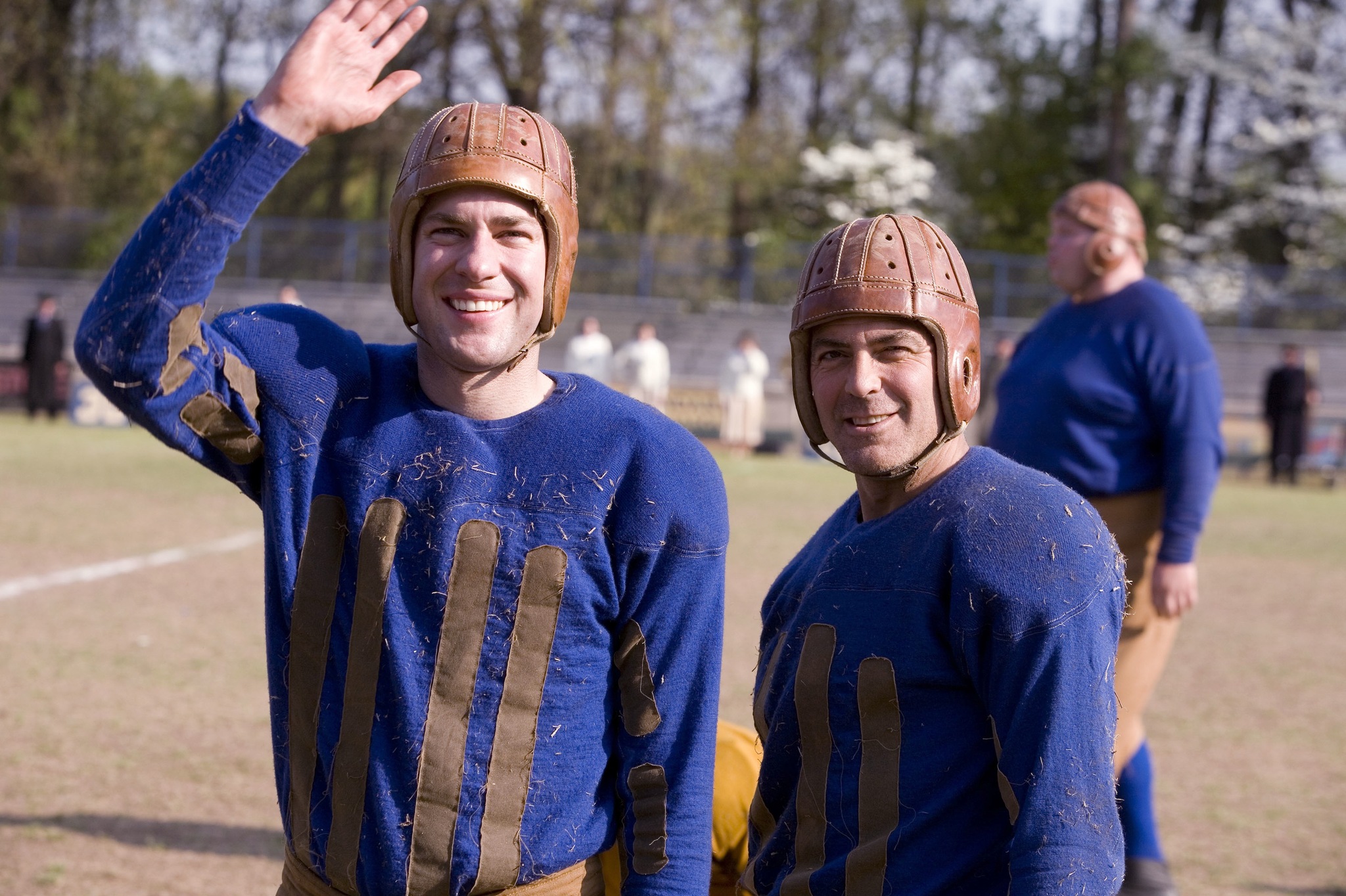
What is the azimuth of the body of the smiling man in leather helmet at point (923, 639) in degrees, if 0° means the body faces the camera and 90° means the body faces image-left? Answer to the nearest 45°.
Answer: approximately 45°

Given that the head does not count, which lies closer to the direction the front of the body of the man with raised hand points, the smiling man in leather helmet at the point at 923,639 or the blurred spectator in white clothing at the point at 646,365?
the smiling man in leather helmet

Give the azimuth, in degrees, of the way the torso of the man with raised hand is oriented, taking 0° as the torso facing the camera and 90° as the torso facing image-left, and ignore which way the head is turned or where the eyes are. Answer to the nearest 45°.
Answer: approximately 0°

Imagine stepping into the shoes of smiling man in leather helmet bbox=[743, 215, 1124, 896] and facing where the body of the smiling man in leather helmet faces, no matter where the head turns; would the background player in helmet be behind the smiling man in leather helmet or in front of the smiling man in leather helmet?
behind

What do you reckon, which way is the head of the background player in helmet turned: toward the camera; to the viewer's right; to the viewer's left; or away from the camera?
to the viewer's left

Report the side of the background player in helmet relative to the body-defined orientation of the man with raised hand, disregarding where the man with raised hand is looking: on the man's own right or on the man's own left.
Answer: on the man's own left

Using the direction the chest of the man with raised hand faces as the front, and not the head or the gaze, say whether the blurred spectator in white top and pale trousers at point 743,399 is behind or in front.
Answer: behind

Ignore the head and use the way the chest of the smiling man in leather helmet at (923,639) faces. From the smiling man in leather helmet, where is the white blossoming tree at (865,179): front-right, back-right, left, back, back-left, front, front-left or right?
back-right

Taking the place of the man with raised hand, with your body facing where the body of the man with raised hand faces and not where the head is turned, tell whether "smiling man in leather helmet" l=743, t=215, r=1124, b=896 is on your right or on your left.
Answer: on your left

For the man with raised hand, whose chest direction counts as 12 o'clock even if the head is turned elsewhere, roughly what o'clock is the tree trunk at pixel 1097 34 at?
The tree trunk is roughly at 7 o'clock from the man with raised hand.

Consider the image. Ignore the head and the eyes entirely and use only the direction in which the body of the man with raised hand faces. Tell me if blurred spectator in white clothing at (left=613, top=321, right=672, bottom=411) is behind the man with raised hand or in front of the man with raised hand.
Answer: behind

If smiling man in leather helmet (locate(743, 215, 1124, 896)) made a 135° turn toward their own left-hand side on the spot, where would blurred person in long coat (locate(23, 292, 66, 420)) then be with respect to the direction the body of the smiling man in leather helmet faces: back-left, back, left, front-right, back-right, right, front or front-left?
back-left

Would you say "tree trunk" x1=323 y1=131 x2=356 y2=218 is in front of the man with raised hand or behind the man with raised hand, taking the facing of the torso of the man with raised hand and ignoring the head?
behind
